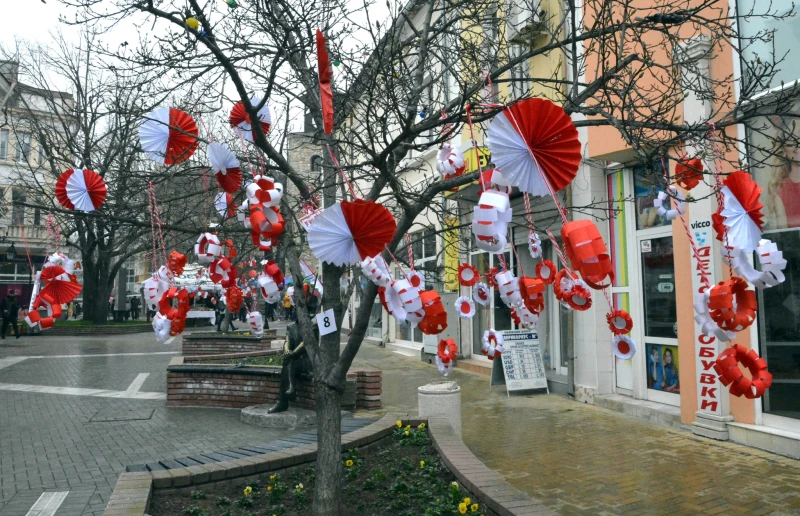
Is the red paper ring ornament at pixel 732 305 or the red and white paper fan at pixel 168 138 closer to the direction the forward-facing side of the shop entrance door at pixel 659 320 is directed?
the red and white paper fan

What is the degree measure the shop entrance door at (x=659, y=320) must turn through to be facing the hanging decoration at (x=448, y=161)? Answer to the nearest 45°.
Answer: approximately 45° to its left

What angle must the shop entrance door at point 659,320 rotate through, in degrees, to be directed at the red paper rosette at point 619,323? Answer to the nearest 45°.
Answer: approximately 45° to its left

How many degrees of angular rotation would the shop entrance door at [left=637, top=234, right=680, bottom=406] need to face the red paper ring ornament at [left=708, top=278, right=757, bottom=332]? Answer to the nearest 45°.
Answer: approximately 45° to its left

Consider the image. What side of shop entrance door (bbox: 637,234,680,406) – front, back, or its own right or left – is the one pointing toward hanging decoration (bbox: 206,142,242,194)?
front

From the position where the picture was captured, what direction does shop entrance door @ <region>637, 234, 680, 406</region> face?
facing the viewer and to the left of the viewer

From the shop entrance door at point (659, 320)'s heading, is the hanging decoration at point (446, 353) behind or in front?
in front

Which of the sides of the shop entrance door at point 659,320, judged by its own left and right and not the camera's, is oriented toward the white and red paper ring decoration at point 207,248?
front

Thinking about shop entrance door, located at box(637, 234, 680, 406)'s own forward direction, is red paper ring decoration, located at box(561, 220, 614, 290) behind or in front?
in front

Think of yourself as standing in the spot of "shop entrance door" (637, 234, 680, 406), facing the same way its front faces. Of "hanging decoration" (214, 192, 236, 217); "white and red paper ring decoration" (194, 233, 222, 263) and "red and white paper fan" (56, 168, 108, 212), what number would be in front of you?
3
